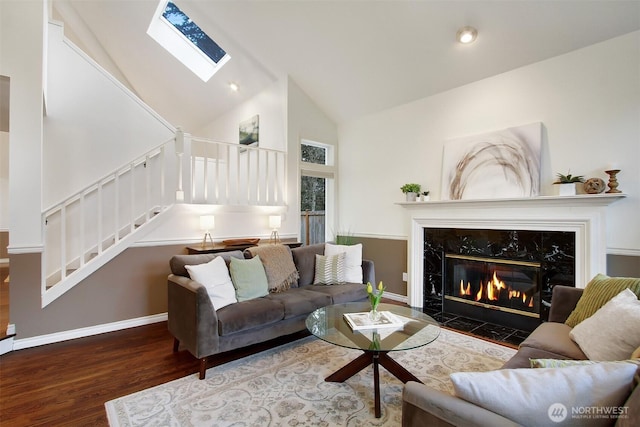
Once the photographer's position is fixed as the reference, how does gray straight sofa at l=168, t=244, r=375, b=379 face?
facing the viewer and to the right of the viewer

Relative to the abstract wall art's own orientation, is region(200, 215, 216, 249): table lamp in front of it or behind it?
in front

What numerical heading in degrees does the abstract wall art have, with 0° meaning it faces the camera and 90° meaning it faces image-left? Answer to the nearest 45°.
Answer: approximately 45°

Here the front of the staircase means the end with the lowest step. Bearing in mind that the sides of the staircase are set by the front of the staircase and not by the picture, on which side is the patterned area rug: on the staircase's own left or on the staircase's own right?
on the staircase's own left

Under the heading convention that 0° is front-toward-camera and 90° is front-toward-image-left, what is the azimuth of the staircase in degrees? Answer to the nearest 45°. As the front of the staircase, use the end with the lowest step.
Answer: approximately 45°
